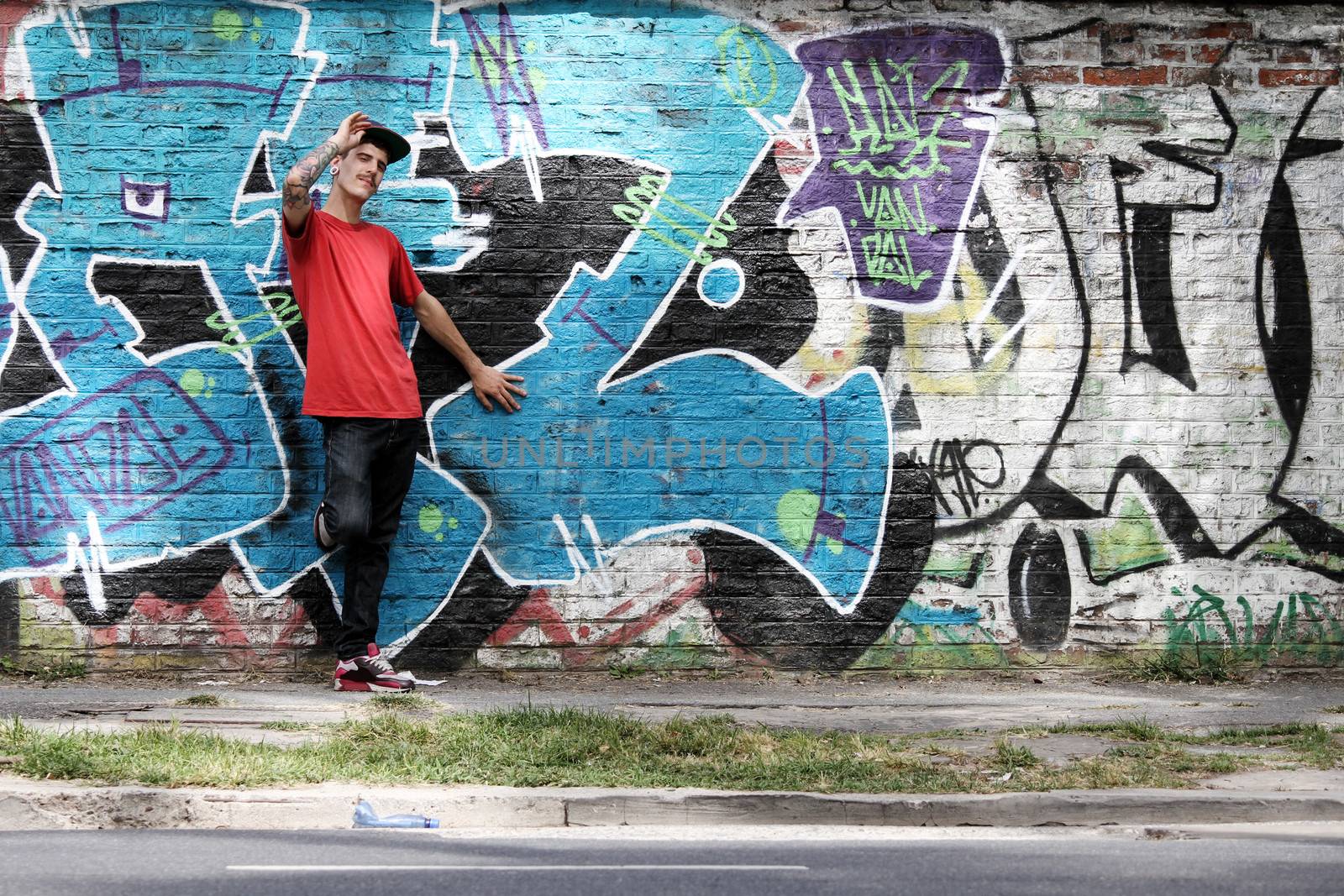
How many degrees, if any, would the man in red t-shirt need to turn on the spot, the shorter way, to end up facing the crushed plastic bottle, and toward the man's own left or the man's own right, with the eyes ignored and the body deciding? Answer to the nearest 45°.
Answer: approximately 45° to the man's own right

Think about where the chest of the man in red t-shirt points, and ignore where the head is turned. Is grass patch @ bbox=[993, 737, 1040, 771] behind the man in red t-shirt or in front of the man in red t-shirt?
in front
